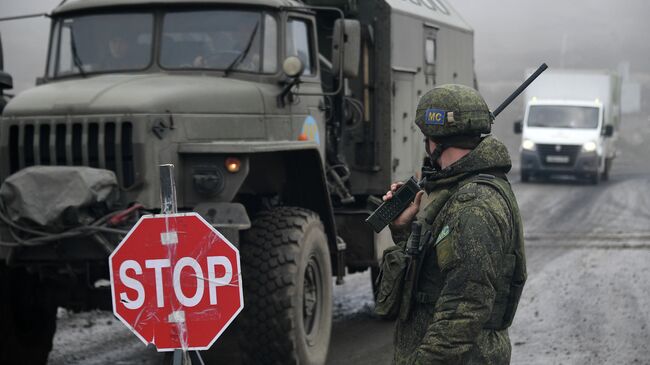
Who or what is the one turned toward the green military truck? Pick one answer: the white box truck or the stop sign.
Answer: the white box truck

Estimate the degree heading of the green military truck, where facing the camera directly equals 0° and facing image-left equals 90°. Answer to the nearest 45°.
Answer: approximately 45°

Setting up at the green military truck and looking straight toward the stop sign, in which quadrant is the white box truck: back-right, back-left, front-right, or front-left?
back-left

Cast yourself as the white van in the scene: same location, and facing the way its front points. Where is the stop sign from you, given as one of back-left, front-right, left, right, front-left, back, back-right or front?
front

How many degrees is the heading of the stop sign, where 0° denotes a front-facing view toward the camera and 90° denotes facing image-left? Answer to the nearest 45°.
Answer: approximately 0°

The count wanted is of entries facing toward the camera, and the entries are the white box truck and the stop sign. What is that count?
2

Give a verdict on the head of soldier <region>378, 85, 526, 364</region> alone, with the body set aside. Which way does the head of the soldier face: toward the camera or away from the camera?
away from the camera

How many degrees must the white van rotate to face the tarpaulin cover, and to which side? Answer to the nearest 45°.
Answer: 0° — it already faces it

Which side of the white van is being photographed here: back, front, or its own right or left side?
front

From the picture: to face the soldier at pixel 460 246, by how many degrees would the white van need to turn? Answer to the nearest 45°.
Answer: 0° — it already faces them
